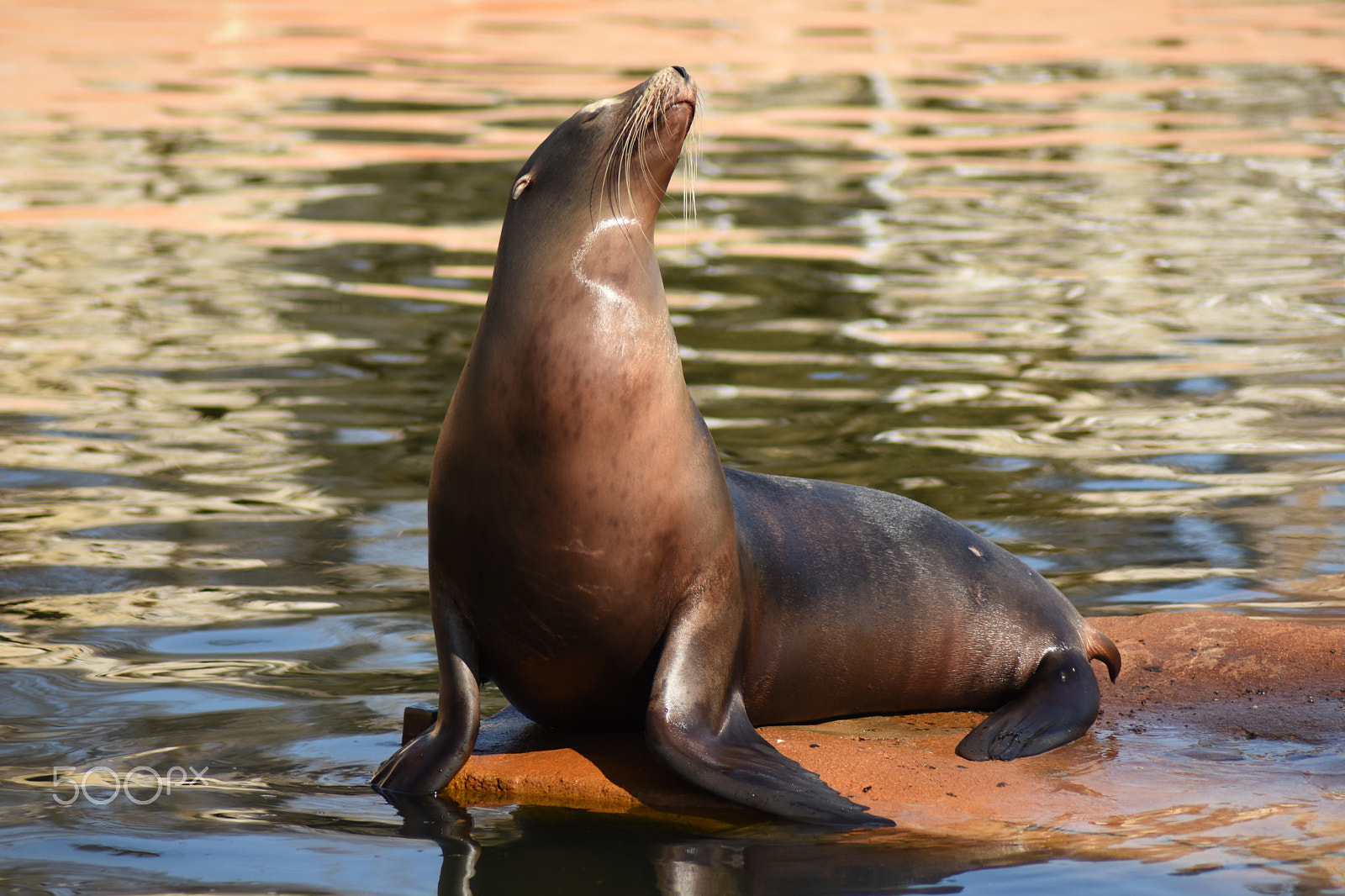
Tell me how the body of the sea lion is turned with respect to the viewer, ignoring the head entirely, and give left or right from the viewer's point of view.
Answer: facing the viewer and to the left of the viewer
